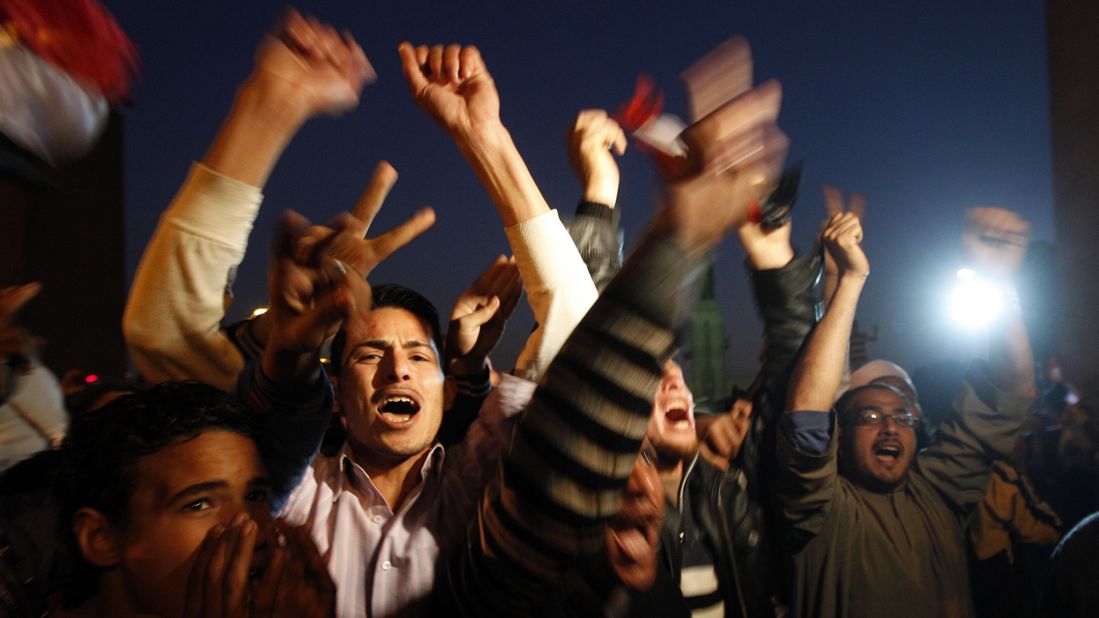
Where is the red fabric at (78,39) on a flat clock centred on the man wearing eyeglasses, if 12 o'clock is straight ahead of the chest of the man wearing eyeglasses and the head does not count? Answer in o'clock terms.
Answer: The red fabric is roughly at 1 o'clock from the man wearing eyeglasses.

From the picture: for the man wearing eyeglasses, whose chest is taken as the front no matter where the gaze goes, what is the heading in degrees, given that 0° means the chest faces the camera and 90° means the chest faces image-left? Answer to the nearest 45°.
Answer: approximately 0°
